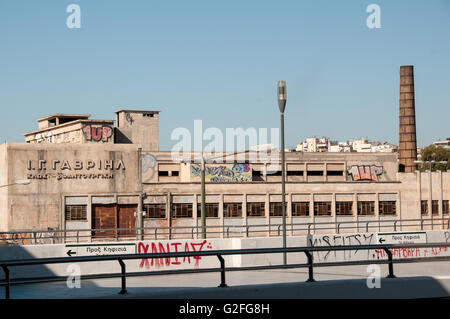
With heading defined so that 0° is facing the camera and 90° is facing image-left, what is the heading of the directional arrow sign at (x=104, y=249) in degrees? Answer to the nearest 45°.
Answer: approximately 0°

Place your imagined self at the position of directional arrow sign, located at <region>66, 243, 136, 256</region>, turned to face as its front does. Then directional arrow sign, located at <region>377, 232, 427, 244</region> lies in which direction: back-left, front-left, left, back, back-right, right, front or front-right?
left
